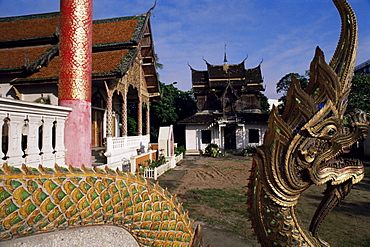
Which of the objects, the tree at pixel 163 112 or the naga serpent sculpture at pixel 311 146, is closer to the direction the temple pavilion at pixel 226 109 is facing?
the naga serpent sculpture

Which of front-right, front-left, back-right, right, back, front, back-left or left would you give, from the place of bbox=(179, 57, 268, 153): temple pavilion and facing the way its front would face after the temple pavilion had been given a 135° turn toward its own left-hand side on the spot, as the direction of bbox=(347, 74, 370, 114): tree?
right

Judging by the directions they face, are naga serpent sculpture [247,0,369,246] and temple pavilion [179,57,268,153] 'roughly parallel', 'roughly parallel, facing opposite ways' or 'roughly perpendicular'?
roughly perpendicular

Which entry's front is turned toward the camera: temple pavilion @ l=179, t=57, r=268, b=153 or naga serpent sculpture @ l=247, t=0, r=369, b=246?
the temple pavilion

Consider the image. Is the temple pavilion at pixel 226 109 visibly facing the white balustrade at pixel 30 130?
yes

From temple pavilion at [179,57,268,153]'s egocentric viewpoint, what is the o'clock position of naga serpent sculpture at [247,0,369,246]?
The naga serpent sculpture is roughly at 12 o'clock from the temple pavilion.

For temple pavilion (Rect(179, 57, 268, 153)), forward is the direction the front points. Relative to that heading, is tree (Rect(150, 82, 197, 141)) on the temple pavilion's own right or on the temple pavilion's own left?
on the temple pavilion's own right

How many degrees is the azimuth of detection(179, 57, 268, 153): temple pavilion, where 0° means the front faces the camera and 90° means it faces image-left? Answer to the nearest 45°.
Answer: approximately 0°

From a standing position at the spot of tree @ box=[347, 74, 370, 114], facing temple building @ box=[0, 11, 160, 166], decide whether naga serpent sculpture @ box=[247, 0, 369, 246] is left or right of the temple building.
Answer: left

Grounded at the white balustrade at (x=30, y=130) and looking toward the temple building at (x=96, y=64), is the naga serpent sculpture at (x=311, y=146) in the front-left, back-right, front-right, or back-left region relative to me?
back-right
